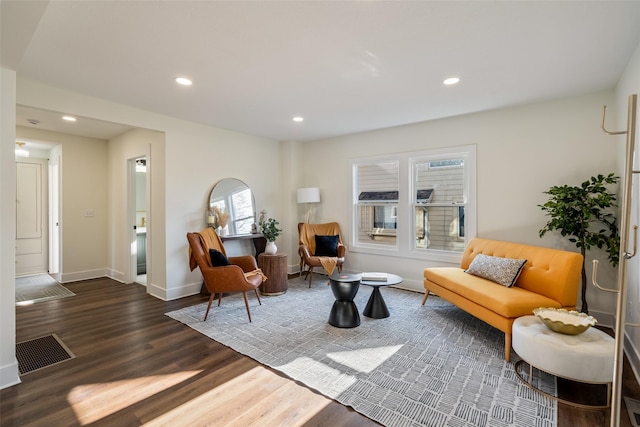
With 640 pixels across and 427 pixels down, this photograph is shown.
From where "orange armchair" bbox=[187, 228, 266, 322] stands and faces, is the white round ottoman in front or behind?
in front

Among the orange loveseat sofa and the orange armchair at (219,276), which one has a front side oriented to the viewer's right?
the orange armchair

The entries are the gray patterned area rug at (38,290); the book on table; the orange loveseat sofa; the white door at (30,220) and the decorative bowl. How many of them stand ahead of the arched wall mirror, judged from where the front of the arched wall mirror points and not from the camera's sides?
3

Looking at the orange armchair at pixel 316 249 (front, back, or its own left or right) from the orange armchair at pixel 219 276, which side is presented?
right

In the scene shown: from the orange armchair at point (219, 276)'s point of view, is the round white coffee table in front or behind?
in front

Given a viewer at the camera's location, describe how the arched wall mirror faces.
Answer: facing the viewer and to the right of the viewer

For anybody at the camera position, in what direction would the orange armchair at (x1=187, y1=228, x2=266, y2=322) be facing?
facing to the right of the viewer

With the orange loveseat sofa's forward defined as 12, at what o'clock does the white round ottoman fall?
The white round ottoman is roughly at 10 o'clock from the orange loveseat sofa.

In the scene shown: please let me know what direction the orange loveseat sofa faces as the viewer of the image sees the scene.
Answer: facing the viewer and to the left of the viewer
